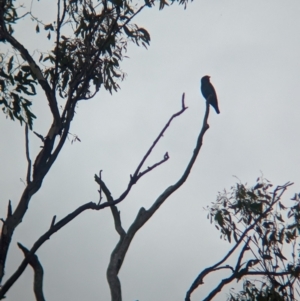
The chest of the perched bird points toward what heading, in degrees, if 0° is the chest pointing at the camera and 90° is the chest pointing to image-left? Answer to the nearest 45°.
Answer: approximately 90°
